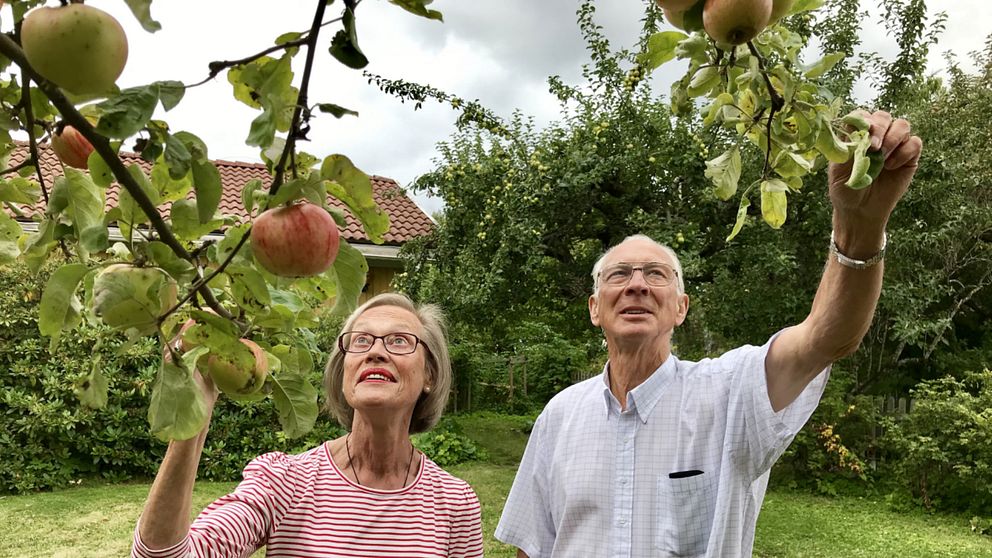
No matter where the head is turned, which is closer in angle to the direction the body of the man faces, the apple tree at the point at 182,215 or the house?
the apple tree

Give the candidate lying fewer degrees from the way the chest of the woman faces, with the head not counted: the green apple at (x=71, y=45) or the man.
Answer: the green apple

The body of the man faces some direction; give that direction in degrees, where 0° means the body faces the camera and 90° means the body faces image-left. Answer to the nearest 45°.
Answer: approximately 0°

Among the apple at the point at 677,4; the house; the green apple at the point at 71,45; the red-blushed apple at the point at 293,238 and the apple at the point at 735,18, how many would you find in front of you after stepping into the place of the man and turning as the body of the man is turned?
4

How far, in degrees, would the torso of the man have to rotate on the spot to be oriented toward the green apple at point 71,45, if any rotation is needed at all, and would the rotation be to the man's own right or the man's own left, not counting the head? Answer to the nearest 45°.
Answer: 0° — they already face it

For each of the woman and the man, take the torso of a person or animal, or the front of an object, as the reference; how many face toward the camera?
2

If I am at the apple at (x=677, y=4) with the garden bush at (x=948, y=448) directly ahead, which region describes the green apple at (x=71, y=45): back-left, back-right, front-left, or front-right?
back-left

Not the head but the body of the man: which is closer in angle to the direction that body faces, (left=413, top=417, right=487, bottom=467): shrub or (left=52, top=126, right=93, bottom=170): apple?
the apple

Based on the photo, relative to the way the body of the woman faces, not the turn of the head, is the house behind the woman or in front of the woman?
behind
